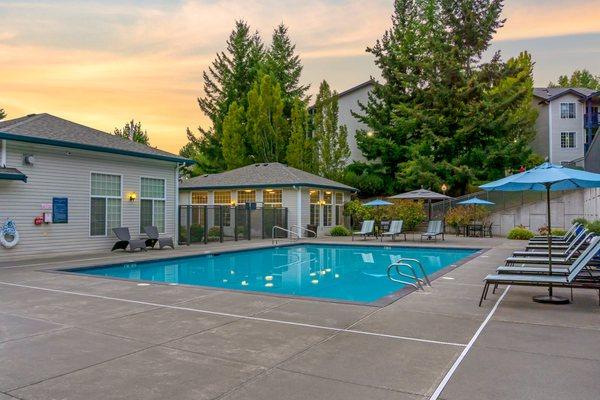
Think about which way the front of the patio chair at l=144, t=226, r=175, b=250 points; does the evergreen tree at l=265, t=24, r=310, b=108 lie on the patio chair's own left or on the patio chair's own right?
on the patio chair's own left

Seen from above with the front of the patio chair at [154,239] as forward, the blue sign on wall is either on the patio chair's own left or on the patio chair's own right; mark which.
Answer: on the patio chair's own right

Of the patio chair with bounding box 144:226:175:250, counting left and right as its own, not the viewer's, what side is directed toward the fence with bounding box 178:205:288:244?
left

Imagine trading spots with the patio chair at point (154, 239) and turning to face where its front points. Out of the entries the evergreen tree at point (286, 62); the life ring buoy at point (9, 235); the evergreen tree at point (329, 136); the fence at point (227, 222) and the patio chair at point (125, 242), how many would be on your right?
2

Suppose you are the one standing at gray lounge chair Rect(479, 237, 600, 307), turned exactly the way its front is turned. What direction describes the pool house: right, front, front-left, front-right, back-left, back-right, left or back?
front-right

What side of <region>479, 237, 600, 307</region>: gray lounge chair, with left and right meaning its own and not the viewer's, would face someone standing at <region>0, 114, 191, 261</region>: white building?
front

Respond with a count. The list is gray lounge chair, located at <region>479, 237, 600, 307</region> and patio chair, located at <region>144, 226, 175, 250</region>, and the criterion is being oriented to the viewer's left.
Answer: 1

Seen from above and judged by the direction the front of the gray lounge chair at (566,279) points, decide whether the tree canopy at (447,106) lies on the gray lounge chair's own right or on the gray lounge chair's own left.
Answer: on the gray lounge chair's own right

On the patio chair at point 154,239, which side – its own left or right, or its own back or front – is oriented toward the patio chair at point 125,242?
right

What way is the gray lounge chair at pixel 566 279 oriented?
to the viewer's left
